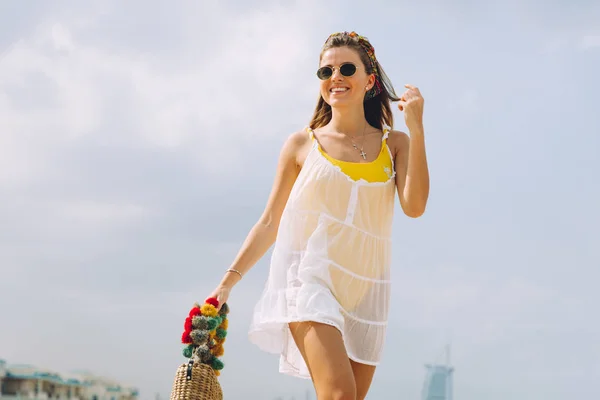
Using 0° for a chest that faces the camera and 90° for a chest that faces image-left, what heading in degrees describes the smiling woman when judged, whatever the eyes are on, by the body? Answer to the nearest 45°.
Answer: approximately 0°

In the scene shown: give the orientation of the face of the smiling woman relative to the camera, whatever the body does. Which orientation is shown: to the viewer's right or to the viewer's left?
to the viewer's left
